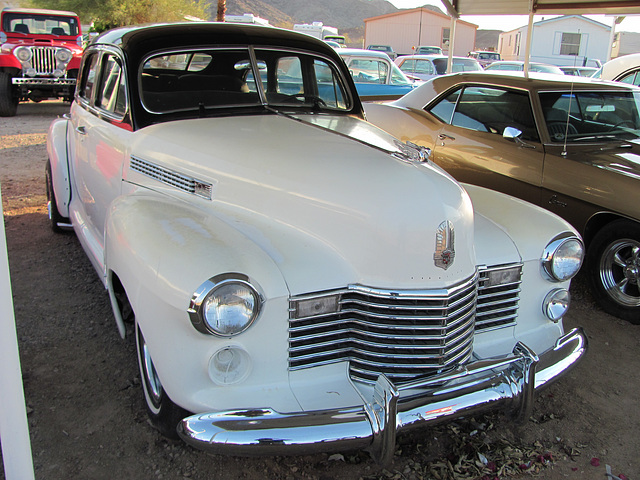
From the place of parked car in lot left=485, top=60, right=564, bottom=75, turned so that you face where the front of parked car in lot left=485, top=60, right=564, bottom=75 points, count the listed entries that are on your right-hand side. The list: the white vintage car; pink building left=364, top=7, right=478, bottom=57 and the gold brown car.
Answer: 2

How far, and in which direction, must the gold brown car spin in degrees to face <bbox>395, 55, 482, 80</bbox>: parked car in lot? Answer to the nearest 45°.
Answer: approximately 135° to its left

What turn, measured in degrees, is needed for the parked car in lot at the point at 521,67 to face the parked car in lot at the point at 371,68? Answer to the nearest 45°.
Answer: approximately 90° to its right

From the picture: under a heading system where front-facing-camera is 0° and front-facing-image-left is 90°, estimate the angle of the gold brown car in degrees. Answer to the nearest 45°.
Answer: approximately 315°

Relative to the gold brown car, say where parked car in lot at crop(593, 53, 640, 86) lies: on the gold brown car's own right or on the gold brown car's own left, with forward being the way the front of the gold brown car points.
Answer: on the gold brown car's own left

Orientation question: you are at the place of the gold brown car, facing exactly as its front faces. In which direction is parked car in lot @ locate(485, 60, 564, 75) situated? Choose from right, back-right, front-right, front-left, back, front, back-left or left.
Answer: back-left

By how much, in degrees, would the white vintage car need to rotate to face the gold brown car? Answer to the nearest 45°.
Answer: approximately 90° to its left

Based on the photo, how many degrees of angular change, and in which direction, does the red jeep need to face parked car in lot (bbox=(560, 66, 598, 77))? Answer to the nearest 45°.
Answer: approximately 90° to its left

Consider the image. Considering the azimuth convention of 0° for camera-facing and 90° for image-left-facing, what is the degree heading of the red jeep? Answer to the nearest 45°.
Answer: approximately 0°

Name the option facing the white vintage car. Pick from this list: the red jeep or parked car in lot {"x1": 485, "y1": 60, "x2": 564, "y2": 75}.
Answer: the red jeep
